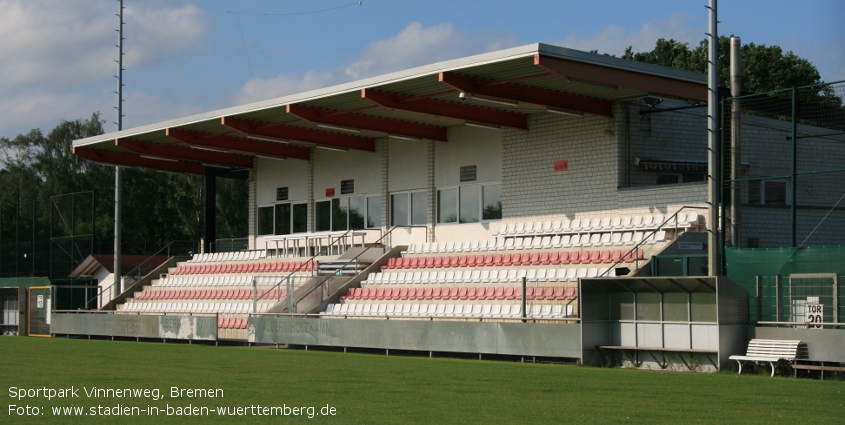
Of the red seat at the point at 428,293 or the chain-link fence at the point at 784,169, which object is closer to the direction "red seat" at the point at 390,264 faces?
the red seat

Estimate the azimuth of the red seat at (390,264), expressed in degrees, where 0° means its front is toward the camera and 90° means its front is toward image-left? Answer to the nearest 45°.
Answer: approximately 45°

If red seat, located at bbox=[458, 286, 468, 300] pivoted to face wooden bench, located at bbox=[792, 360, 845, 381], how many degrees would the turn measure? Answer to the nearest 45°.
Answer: approximately 90° to its left

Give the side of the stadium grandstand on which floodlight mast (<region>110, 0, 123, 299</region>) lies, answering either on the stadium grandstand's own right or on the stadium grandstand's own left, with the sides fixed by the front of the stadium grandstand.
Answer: on the stadium grandstand's own right

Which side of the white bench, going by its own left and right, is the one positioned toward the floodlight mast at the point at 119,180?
right

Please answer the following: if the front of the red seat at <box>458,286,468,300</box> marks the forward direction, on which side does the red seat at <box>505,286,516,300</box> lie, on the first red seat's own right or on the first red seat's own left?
on the first red seat's own left

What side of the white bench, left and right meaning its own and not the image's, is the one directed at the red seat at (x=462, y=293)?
right

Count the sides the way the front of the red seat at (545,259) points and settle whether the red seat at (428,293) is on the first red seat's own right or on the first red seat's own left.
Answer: on the first red seat's own right

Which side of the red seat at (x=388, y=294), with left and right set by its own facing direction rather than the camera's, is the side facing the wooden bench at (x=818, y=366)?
left
